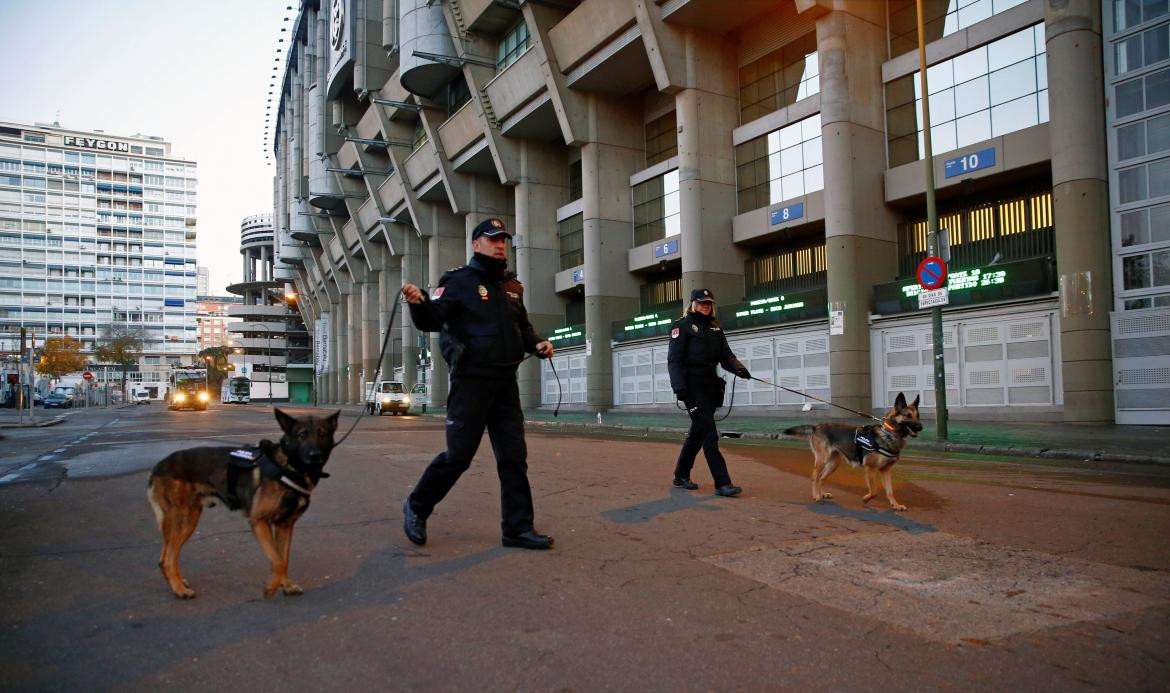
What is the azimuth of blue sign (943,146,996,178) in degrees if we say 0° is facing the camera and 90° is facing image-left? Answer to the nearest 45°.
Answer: approximately 45°

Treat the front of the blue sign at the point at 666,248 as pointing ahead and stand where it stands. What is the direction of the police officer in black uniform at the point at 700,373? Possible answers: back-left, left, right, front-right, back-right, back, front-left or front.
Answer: front-left

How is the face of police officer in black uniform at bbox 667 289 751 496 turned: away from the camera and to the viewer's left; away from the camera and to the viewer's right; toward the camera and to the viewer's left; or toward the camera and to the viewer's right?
toward the camera and to the viewer's right

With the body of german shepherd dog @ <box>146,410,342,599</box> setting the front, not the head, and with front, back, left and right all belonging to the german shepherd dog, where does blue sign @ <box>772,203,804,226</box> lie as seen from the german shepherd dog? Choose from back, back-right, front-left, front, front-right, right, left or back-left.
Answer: left

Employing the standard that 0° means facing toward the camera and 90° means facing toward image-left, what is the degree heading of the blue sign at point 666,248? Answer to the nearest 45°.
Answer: approximately 45°

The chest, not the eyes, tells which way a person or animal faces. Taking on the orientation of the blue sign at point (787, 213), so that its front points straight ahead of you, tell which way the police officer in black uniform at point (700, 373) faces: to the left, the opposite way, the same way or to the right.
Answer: to the left

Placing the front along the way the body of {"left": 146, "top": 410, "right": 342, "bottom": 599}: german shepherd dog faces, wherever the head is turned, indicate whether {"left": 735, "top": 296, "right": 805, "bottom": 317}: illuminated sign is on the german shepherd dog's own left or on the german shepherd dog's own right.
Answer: on the german shepherd dog's own left

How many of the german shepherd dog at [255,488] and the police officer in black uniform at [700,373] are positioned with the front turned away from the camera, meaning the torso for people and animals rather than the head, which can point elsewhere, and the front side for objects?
0

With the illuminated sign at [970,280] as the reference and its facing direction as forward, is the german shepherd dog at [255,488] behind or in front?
in front

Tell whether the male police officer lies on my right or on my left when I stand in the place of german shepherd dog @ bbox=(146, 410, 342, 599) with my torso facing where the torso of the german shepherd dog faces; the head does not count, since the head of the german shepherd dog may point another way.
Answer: on my left

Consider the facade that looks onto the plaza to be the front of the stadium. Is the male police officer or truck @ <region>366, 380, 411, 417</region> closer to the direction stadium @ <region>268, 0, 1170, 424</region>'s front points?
the male police officer

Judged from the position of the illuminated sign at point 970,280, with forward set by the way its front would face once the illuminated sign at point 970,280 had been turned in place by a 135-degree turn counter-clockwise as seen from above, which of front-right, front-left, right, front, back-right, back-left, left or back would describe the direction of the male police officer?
right

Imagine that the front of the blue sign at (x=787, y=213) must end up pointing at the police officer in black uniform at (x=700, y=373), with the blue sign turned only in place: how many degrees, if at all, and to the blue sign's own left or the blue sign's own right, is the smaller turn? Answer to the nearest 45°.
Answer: approximately 45° to the blue sign's own left
